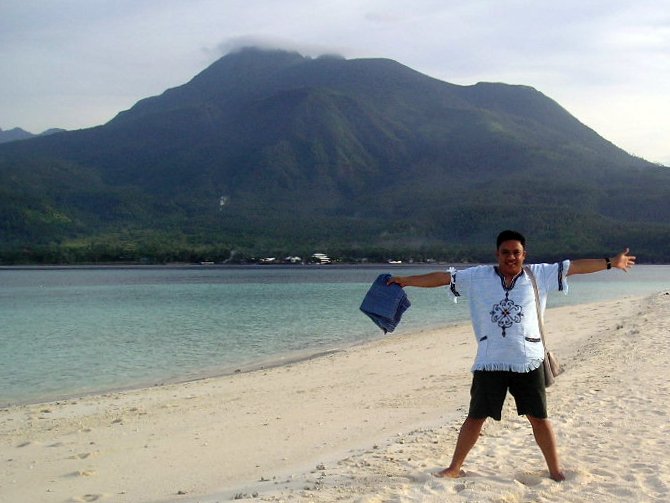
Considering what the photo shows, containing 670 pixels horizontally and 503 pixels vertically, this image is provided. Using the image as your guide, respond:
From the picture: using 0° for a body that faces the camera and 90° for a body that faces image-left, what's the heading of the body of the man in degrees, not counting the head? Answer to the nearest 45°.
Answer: approximately 0°

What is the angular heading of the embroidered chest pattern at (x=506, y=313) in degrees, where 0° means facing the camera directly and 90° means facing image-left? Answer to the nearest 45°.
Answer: approximately 0°
